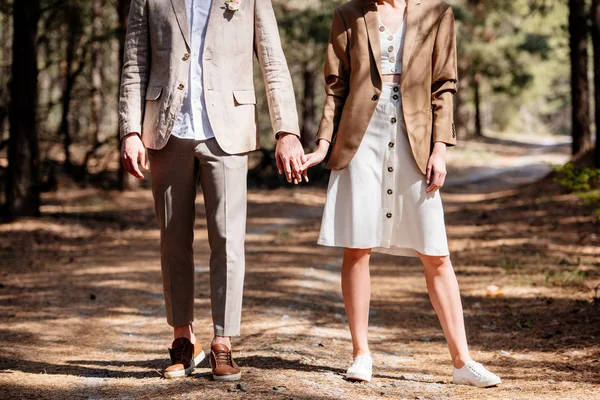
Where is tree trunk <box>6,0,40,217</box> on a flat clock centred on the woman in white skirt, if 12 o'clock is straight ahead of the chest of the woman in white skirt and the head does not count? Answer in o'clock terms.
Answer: The tree trunk is roughly at 5 o'clock from the woman in white skirt.

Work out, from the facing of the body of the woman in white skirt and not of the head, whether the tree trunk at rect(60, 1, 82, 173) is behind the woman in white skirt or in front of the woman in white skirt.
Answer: behind

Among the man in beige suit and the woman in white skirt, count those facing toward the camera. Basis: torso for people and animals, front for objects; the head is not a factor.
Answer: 2

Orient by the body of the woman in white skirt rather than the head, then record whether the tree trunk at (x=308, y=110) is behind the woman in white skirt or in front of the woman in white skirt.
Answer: behind

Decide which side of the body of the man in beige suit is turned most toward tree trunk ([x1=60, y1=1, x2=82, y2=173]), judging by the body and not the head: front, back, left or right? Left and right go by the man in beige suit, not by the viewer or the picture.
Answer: back

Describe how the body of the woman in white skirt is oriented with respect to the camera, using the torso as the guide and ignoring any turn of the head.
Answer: toward the camera

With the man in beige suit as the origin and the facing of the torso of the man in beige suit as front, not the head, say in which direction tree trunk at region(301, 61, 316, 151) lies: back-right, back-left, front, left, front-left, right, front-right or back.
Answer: back

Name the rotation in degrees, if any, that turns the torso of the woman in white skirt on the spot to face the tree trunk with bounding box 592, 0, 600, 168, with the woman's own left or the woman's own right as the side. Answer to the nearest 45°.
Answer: approximately 180°
